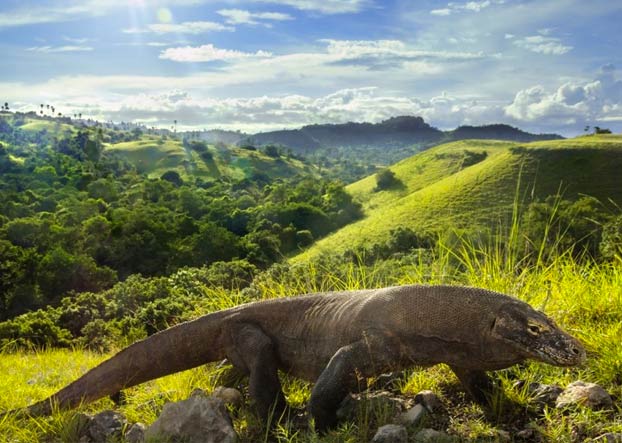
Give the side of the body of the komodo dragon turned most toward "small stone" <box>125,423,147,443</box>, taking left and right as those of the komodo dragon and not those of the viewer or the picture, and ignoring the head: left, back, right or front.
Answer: back

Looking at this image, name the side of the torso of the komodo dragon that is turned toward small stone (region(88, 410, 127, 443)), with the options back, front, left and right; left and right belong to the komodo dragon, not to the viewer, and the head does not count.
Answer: back

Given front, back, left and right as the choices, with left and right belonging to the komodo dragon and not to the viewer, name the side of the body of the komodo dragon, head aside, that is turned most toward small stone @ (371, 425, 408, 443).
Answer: right

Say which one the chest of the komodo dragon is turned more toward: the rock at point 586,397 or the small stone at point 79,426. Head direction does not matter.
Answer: the rock

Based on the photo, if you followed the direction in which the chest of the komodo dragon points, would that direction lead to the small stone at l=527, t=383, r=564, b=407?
yes

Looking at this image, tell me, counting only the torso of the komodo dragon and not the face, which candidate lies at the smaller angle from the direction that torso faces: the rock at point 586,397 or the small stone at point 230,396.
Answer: the rock

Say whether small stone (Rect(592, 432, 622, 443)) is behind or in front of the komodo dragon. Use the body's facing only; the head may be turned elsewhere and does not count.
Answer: in front

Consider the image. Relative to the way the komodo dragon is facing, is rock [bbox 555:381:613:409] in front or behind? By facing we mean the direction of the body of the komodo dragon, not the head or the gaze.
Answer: in front

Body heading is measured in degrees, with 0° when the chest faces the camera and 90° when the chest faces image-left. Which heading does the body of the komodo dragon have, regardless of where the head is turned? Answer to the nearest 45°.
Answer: approximately 270°
